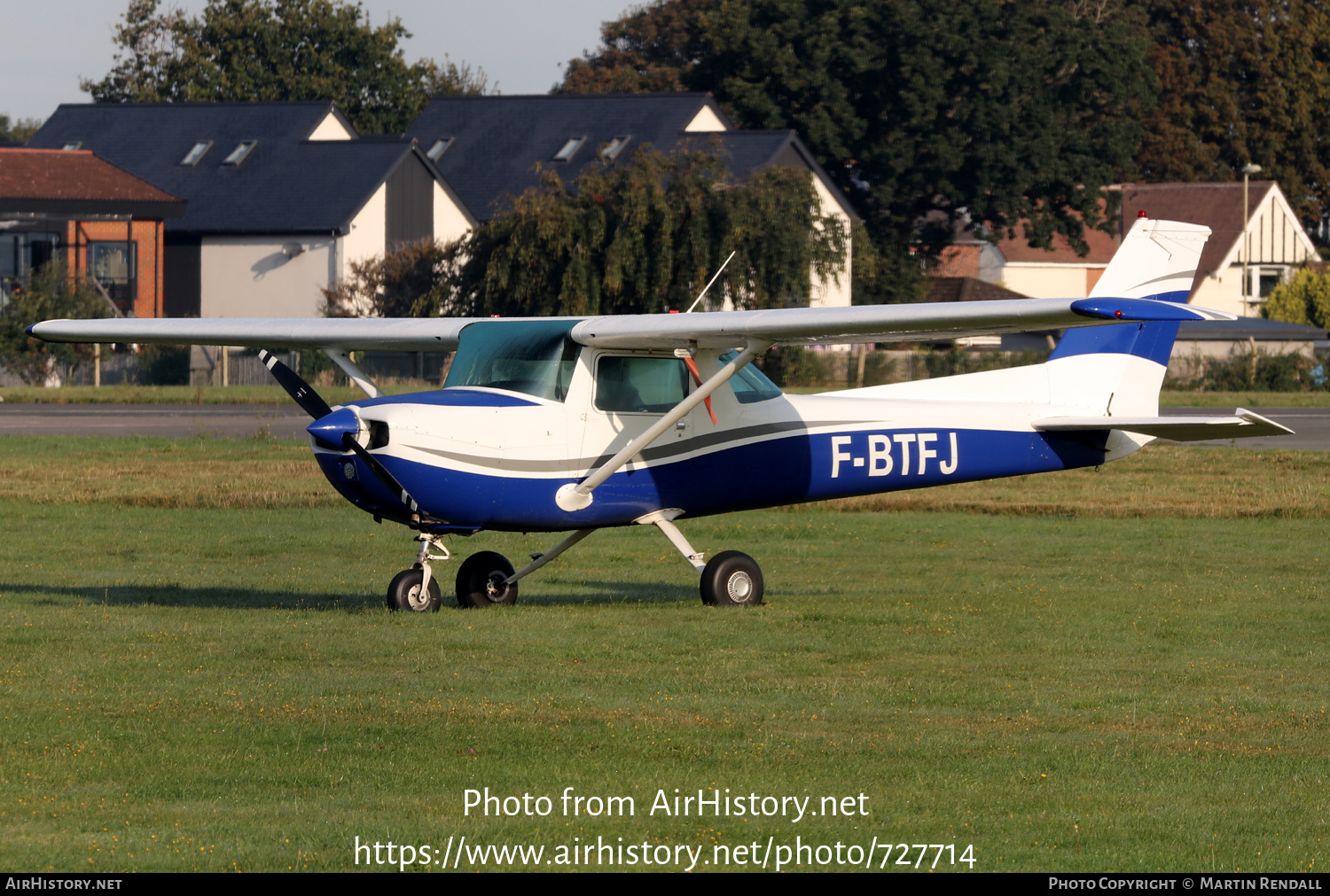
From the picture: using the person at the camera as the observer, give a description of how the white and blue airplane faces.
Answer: facing the viewer and to the left of the viewer

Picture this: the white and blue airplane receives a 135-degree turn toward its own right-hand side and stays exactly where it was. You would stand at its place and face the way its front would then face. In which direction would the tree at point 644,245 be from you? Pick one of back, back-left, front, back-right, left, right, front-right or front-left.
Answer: front
